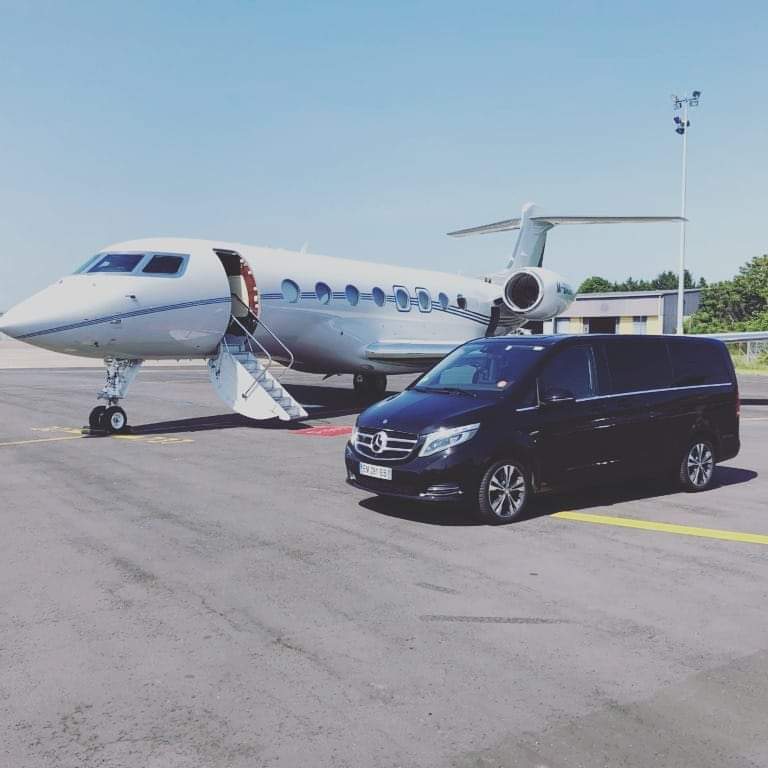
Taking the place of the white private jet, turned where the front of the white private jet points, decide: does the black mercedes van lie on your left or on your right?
on your left

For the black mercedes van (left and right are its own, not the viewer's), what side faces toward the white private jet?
right

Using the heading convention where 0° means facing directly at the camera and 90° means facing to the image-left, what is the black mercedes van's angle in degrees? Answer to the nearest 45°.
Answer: approximately 45°

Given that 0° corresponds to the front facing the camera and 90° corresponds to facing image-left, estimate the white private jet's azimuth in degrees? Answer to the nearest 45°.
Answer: approximately 45°
